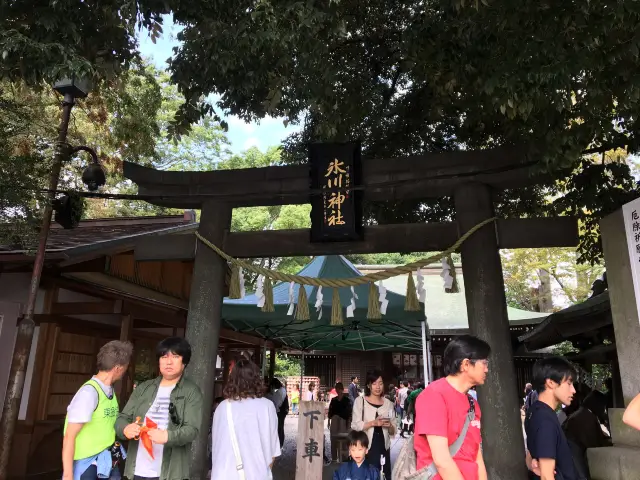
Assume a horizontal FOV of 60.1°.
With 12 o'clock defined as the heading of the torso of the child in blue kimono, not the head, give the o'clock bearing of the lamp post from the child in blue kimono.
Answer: The lamp post is roughly at 3 o'clock from the child in blue kimono.

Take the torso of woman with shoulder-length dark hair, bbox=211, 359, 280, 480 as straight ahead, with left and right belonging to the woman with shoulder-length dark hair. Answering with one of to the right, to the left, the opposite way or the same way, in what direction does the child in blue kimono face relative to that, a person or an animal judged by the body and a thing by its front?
the opposite way

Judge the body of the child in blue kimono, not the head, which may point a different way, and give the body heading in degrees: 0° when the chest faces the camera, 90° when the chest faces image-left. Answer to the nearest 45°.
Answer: approximately 0°

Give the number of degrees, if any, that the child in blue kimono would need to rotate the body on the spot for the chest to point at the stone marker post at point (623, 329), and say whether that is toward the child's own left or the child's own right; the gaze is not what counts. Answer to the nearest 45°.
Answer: approximately 90° to the child's own left

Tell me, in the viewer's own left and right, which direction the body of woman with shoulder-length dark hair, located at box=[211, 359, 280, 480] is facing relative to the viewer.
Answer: facing away from the viewer
